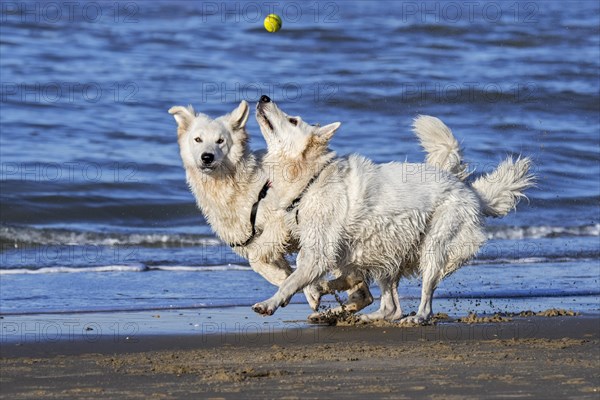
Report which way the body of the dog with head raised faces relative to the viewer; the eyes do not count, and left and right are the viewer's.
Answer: facing to the left of the viewer

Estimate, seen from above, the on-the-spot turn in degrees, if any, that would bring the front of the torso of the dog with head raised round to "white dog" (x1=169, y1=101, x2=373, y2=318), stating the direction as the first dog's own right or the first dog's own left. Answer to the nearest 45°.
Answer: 0° — it already faces it
